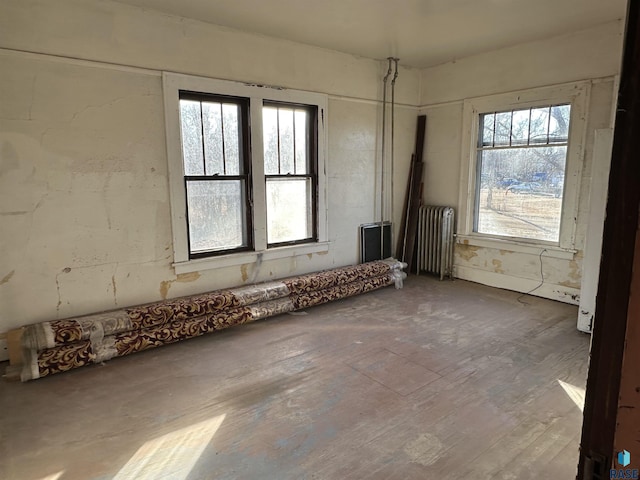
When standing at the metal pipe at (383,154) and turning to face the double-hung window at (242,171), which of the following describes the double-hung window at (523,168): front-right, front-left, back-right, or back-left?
back-left

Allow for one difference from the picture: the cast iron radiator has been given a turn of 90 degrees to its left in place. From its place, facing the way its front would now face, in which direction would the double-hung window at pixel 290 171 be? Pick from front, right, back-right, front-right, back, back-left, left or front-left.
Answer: right

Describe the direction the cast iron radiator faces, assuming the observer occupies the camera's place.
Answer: facing the viewer and to the left of the viewer

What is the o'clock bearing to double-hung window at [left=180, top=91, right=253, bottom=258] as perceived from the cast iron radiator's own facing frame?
The double-hung window is roughly at 12 o'clock from the cast iron radiator.

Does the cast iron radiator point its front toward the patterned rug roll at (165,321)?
yes

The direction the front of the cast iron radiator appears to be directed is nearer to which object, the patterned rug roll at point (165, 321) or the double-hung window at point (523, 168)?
the patterned rug roll

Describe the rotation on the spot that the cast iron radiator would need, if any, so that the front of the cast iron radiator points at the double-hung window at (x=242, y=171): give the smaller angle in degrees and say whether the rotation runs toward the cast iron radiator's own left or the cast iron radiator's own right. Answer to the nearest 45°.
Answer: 0° — it already faces it

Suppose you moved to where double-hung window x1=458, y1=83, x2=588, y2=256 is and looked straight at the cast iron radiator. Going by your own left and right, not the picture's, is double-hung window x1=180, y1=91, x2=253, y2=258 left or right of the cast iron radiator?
left
